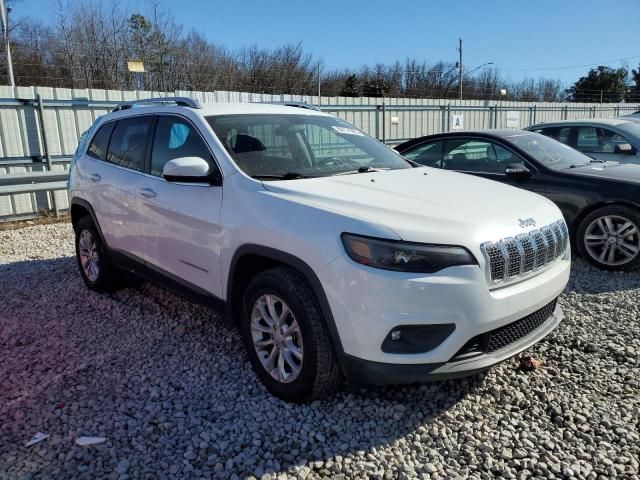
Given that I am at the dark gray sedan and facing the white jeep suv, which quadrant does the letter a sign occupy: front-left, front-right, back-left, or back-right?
back-right

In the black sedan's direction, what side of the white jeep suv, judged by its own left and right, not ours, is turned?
left

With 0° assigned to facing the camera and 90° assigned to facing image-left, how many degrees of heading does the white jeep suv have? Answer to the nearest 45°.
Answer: approximately 315°

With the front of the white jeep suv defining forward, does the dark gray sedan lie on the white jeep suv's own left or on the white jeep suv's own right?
on the white jeep suv's own left

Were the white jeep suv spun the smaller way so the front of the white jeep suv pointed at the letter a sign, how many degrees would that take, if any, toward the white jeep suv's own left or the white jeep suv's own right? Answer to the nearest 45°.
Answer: approximately 135° to the white jeep suv's own left

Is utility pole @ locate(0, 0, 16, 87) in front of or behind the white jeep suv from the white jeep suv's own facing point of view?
behind
